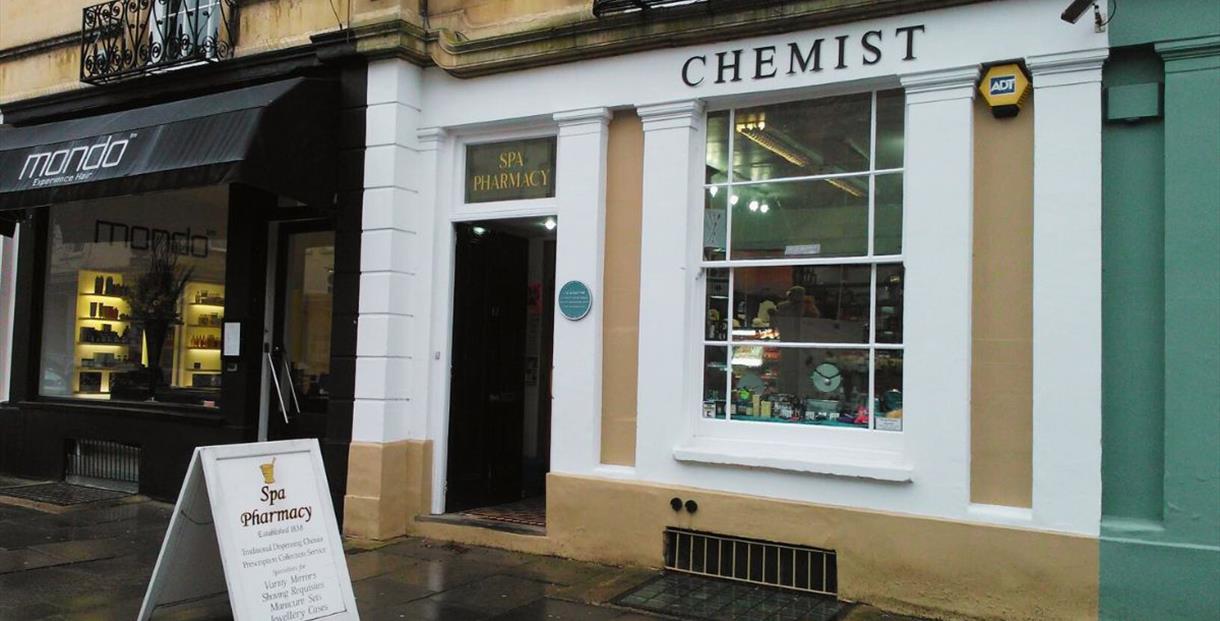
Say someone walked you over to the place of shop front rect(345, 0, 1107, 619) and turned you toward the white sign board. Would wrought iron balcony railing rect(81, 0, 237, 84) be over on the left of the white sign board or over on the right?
right

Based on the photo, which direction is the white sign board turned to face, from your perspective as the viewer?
facing the viewer and to the right of the viewer

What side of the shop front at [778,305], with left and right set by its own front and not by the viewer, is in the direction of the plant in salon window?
right

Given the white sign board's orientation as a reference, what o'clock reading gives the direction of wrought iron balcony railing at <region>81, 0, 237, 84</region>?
The wrought iron balcony railing is roughly at 7 o'clock from the white sign board.

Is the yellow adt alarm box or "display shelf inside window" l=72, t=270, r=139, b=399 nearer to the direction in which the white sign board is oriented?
the yellow adt alarm box

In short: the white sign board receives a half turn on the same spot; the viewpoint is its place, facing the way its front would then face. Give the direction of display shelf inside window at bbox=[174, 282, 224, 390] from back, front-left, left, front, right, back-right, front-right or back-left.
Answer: front-right

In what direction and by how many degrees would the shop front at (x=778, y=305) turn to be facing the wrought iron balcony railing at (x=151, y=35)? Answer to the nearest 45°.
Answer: approximately 45° to its right

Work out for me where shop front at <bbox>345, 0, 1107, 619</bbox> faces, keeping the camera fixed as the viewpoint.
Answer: facing the viewer and to the left of the viewer

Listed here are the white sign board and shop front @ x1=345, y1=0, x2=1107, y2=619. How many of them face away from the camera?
0

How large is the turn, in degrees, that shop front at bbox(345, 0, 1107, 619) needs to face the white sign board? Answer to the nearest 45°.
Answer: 0° — it already faces it
